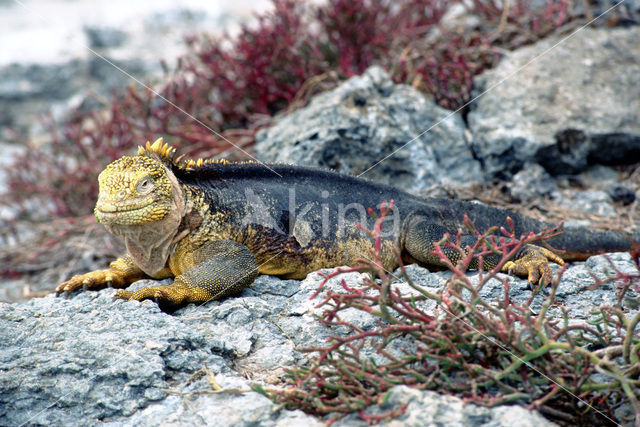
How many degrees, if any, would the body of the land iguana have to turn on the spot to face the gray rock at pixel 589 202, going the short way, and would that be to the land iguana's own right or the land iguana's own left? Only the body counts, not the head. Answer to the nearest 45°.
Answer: approximately 135° to the land iguana's own right

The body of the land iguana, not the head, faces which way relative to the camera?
to the viewer's left

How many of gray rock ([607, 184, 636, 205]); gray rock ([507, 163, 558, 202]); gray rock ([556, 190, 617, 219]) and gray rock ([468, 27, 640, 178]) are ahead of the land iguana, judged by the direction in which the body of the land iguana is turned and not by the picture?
0

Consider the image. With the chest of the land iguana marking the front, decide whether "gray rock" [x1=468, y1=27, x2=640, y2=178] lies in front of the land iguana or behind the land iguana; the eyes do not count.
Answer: behind

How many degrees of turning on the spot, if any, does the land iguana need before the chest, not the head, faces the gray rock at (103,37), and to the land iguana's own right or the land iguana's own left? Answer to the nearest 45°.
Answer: approximately 45° to the land iguana's own right

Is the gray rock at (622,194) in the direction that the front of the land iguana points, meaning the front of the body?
no

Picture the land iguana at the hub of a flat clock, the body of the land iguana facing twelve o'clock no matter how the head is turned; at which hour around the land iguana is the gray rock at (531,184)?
The gray rock is roughly at 5 o'clock from the land iguana.

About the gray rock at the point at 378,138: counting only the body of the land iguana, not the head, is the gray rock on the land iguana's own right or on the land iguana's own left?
on the land iguana's own right

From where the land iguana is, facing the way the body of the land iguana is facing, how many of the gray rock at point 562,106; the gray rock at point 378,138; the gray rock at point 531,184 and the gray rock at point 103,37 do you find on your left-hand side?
0
